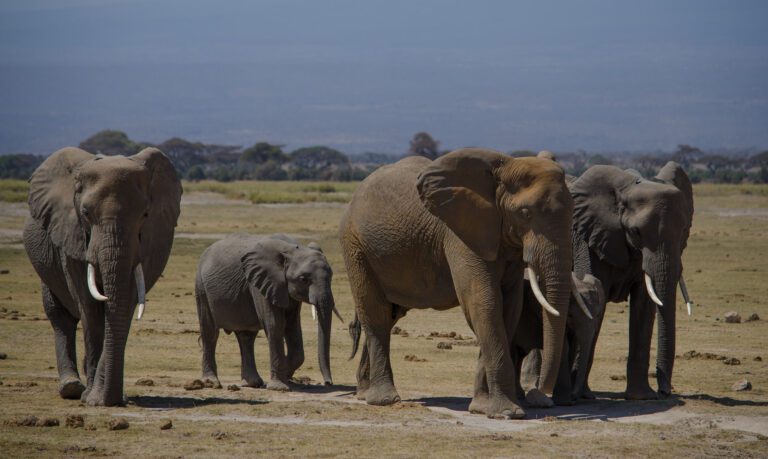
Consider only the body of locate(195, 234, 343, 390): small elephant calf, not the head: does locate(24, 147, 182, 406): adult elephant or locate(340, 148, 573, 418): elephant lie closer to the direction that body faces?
the elephant

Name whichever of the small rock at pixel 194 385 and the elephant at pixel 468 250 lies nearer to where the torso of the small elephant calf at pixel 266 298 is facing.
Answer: the elephant

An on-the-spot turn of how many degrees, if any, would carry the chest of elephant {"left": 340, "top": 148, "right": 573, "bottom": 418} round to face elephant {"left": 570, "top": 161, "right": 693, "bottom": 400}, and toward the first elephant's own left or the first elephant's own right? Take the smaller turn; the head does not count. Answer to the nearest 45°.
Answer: approximately 90° to the first elephant's own left

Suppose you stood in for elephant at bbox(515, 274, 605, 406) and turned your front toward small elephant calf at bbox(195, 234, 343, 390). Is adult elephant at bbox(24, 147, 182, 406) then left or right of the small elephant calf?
left

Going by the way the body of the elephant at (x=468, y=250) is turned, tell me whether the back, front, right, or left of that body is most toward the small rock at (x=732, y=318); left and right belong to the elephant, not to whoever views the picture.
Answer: left

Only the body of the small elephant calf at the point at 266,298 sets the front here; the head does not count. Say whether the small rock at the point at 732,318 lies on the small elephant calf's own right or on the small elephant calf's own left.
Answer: on the small elephant calf's own left

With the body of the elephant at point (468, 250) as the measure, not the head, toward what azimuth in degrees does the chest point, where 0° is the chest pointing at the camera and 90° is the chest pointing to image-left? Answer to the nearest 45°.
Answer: approximately 315°

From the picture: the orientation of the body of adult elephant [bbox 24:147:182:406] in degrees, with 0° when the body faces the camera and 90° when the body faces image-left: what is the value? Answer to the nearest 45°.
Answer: approximately 0°
